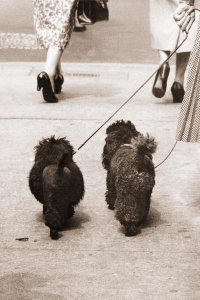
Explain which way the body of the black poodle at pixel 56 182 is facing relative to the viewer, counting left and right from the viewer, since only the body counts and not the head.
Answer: facing away from the viewer

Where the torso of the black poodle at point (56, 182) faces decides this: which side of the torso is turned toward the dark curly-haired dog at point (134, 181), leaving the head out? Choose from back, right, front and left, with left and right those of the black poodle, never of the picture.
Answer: right
